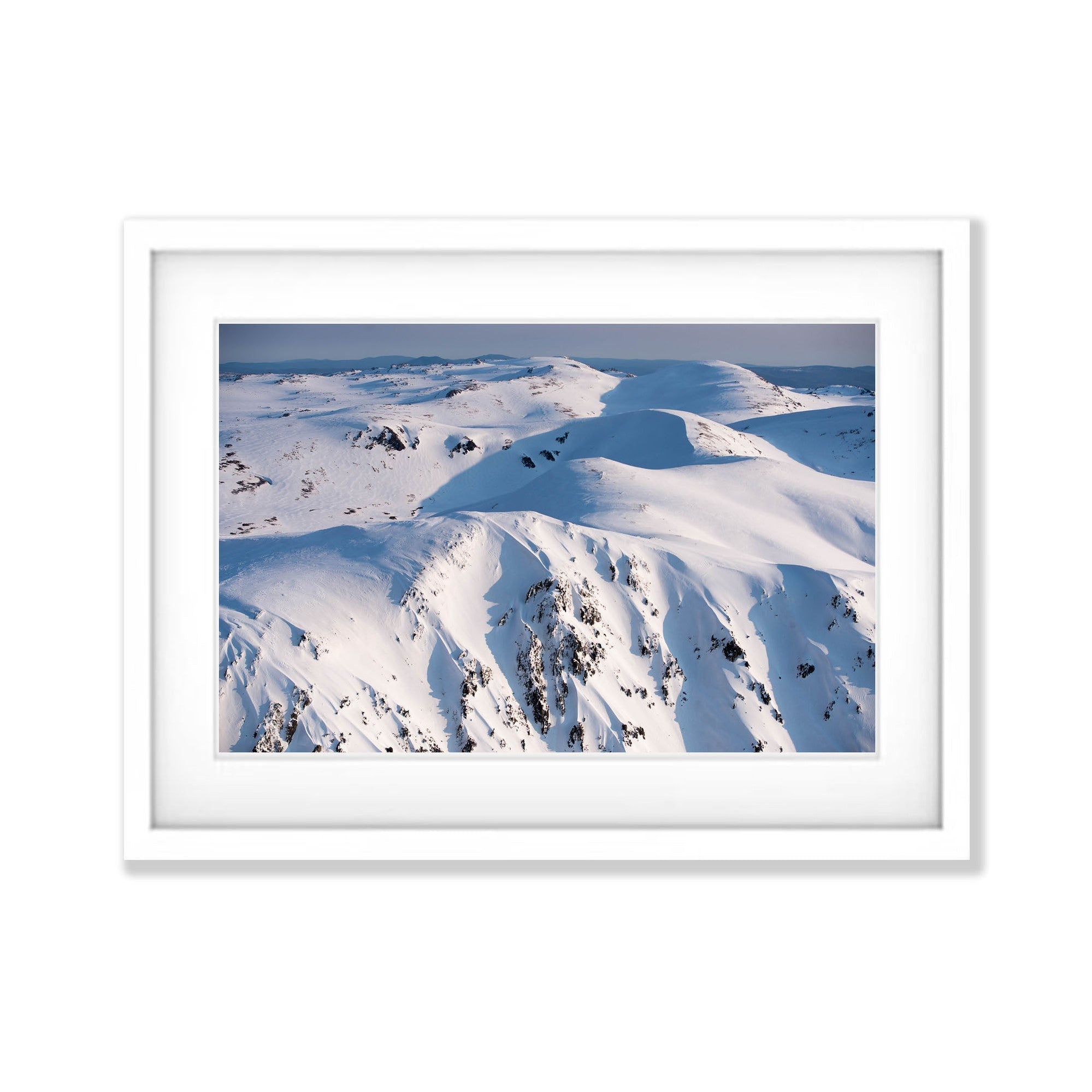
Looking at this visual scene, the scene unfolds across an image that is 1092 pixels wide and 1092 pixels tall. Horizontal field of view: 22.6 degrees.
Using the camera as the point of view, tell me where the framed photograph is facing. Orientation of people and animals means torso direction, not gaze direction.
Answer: facing the viewer
